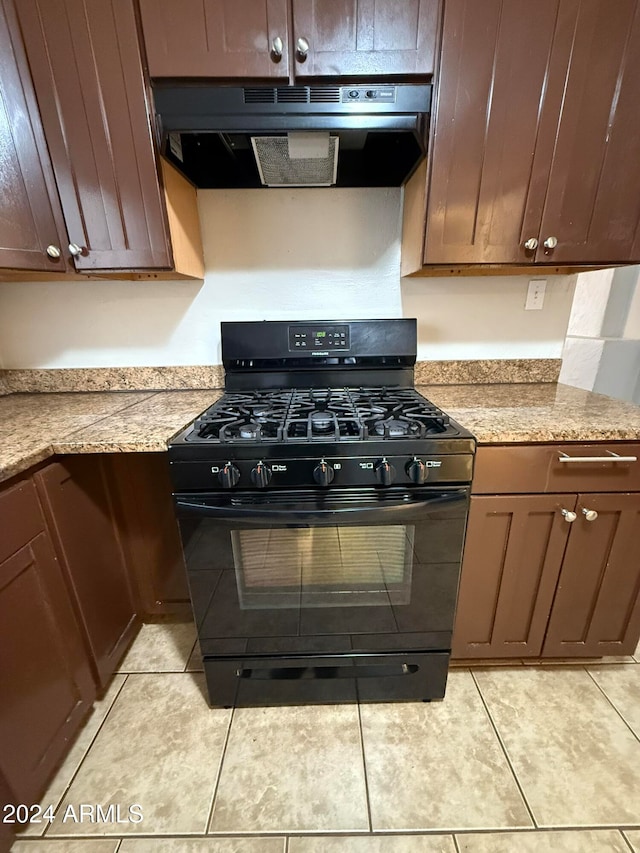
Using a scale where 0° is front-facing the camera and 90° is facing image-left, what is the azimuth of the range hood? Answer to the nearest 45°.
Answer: approximately 0°
